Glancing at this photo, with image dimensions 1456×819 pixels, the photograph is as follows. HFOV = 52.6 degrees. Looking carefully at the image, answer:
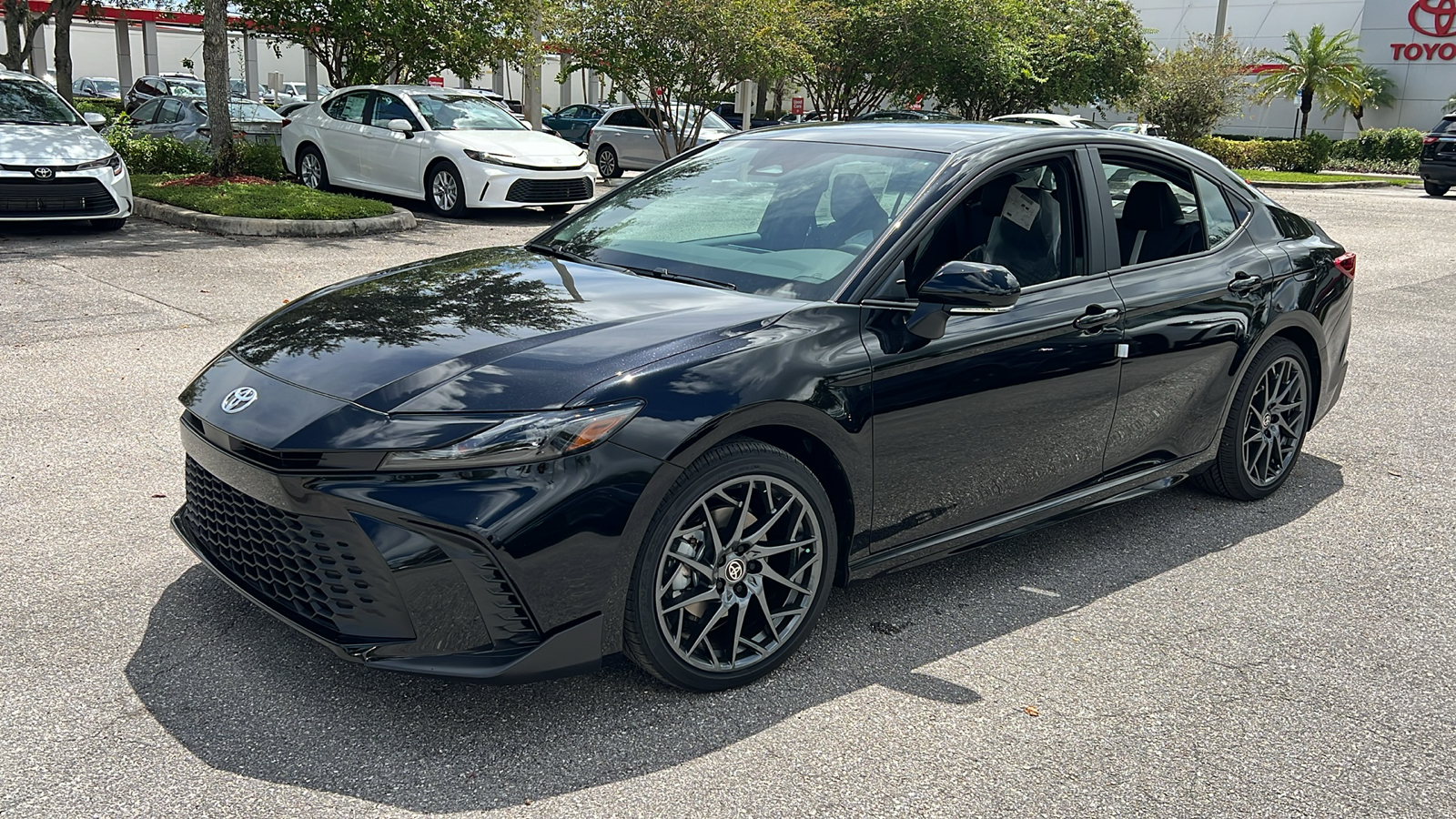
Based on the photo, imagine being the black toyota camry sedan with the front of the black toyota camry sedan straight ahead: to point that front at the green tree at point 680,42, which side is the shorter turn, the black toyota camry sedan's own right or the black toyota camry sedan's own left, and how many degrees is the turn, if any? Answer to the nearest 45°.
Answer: approximately 135° to the black toyota camry sedan's own right

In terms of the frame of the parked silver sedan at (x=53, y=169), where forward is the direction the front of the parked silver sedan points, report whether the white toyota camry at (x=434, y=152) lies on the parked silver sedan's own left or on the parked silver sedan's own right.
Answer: on the parked silver sedan's own left

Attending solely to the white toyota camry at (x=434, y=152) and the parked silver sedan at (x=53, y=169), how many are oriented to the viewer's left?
0

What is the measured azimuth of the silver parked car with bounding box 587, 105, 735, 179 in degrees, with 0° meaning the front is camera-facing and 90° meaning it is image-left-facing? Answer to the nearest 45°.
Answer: approximately 315°

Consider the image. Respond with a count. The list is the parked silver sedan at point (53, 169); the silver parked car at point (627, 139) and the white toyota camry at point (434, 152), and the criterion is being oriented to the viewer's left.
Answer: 0

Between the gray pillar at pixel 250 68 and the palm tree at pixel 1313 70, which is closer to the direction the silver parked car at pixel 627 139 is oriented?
the palm tree

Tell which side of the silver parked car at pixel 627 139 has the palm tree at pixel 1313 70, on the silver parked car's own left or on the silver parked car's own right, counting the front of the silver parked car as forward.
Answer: on the silver parked car's own left

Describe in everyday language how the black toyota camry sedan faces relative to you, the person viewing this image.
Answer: facing the viewer and to the left of the viewer

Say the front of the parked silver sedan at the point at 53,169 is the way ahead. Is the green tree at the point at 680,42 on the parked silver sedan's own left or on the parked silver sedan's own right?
on the parked silver sedan's own left

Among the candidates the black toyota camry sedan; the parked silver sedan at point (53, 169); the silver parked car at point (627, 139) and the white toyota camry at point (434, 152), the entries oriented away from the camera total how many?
0

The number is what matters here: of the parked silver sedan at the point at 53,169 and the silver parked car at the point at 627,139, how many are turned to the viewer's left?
0

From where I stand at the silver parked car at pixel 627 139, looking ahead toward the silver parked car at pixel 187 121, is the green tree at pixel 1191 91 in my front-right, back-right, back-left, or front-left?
back-right

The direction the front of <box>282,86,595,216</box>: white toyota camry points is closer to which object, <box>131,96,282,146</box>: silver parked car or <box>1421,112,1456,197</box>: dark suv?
the dark suv

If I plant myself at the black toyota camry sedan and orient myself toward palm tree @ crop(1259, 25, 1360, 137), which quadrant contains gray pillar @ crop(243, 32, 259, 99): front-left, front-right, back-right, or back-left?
front-left

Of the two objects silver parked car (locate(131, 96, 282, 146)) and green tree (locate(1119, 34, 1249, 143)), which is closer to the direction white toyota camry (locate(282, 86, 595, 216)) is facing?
the green tree
